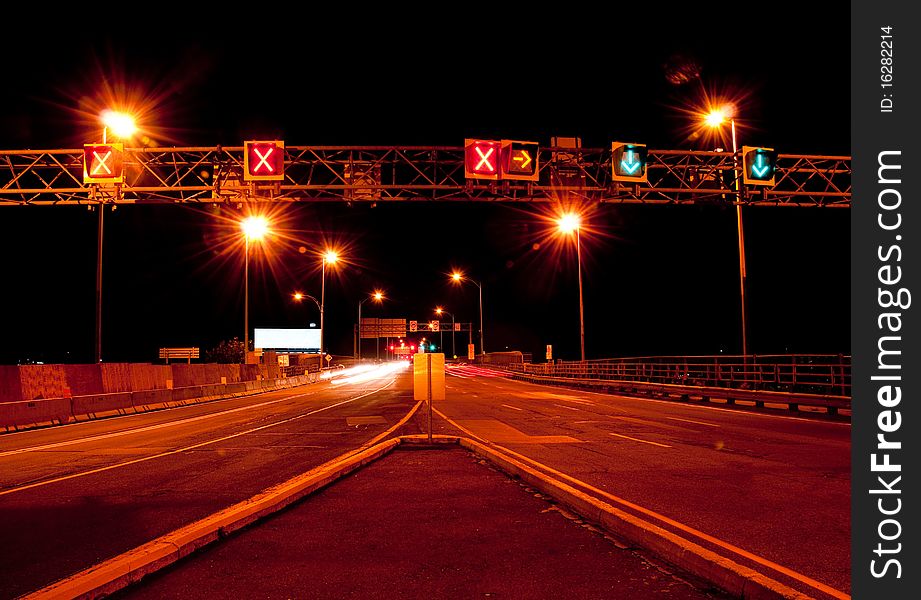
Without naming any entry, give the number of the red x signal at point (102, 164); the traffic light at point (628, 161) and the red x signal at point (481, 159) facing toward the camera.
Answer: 3

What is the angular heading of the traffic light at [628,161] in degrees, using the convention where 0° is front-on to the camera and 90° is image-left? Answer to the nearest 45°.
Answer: approximately 0°

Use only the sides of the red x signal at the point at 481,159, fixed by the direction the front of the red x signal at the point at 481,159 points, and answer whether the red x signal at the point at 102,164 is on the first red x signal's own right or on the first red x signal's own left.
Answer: on the first red x signal's own right

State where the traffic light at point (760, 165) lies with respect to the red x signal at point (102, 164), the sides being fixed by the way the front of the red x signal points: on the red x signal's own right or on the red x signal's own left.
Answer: on the red x signal's own left

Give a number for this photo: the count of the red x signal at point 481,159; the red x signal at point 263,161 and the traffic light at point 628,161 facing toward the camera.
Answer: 3

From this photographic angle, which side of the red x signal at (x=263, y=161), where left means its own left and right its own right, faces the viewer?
front

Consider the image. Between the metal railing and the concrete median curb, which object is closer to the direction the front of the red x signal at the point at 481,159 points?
the concrete median curb

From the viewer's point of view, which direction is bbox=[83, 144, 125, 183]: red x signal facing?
toward the camera

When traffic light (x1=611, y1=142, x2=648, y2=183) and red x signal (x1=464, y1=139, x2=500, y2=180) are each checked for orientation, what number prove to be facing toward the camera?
2

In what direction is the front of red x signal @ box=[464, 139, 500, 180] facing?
toward the camera

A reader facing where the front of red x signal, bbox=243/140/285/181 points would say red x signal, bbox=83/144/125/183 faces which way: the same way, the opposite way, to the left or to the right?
the same way

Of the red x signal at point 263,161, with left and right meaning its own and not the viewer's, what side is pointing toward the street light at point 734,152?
left
